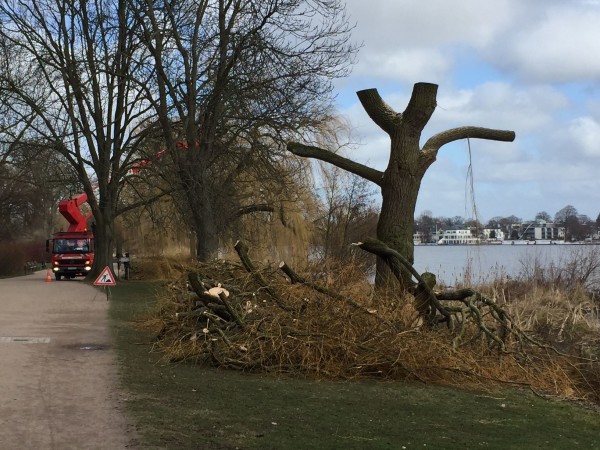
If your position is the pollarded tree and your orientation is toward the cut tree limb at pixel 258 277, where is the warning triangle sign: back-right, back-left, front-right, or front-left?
front-right

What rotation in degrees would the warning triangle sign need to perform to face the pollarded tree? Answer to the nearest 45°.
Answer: approximately 45° to its left

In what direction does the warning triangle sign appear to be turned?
toward the camera

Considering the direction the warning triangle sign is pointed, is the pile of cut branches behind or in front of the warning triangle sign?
in front
